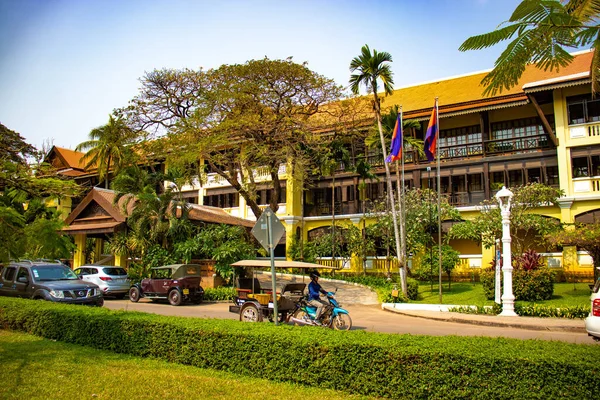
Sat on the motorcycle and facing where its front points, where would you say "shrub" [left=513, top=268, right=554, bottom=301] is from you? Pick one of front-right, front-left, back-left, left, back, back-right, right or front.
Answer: front-left

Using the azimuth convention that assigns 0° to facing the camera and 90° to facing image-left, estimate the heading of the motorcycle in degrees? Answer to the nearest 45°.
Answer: approximately 270°

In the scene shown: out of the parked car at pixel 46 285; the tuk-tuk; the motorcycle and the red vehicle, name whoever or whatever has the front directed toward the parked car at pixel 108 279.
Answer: the red vehicle

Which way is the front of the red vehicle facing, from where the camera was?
facing away from the viewer and to the left of the viewer

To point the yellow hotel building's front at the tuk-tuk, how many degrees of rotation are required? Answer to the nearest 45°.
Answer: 0° — it already faces it

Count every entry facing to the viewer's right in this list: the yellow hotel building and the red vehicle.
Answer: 0

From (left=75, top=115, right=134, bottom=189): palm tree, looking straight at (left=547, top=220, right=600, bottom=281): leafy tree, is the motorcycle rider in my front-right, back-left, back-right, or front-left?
front-right

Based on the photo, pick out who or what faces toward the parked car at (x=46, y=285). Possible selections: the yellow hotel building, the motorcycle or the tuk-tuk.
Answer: the yellow hotel building

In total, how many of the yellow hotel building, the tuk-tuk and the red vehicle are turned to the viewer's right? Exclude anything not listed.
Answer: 1

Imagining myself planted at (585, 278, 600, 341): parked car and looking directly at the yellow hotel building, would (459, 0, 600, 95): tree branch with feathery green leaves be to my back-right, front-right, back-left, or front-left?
back-left

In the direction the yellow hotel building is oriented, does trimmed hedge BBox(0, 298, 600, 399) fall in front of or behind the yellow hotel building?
in front

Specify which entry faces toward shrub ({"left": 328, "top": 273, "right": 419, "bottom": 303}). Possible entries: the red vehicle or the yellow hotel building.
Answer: the yellow hotel building

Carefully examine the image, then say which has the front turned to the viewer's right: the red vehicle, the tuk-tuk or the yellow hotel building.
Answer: the tuk-tuk

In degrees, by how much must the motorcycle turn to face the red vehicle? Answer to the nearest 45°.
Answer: approximately 135° to its left

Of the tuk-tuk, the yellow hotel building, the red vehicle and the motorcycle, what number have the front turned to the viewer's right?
2

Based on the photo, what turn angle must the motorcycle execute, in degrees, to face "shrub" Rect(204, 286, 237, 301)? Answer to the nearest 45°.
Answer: approximately 135° to its left

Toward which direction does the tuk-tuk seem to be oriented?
to the viewer's right
